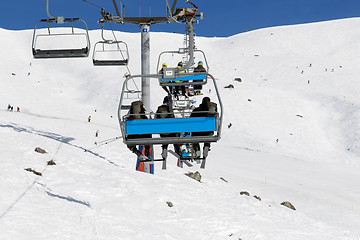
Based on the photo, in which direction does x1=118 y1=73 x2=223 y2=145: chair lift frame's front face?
away from the camera
